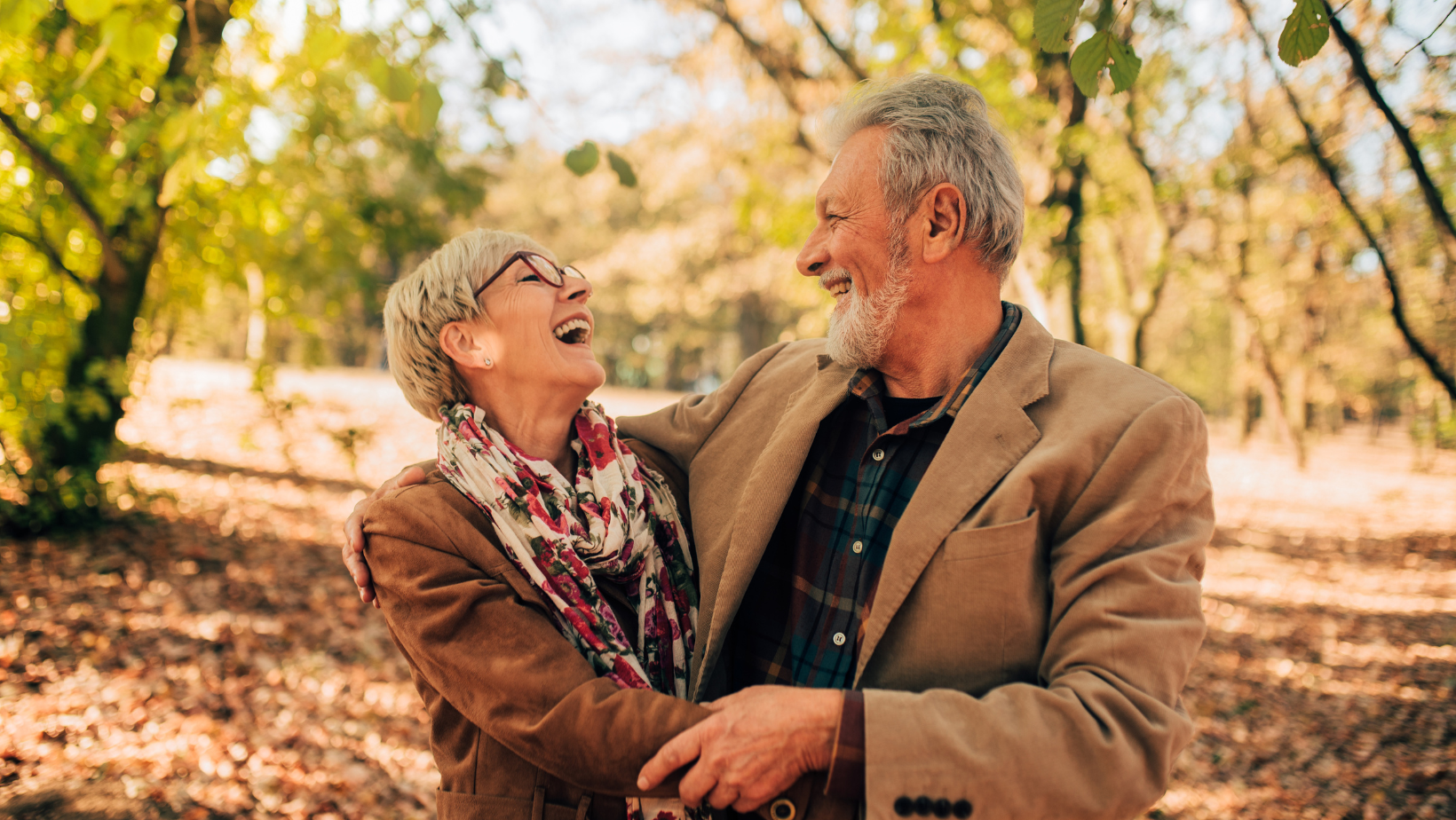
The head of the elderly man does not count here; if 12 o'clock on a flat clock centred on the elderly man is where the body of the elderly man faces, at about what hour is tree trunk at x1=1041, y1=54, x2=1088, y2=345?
The tree trunk is roughly at 5 o'clock from the elderly man.

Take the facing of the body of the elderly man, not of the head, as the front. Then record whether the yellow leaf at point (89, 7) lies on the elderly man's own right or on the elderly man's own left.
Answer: on the elderly man's own right

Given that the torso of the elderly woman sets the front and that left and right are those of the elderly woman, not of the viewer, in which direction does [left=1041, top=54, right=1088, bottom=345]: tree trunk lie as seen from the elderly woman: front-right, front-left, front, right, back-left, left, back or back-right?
left

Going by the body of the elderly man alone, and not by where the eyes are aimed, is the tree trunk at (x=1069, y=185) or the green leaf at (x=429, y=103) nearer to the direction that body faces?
the green leaf

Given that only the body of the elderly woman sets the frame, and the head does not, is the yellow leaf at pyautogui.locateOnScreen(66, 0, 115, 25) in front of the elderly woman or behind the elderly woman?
behind

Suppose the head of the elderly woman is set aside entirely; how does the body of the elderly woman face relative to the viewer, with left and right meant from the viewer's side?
facing the viewer and to the right of the viewer

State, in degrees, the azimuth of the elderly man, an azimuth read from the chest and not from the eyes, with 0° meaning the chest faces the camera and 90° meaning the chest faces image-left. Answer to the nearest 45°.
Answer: approximately 45°

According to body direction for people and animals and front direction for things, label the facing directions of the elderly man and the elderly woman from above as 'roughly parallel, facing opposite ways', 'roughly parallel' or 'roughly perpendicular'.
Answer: roughly perpendicular

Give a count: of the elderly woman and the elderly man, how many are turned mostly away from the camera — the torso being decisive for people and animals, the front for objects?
0

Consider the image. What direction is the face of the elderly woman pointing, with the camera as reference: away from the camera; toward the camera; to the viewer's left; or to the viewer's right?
to the viewer's right

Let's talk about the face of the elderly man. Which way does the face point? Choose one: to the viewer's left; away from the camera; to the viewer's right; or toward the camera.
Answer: to the viewer's left

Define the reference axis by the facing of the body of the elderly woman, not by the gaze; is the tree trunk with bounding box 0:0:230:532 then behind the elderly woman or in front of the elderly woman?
behind

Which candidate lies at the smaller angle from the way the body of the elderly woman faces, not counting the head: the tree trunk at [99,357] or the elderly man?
the elderly man
